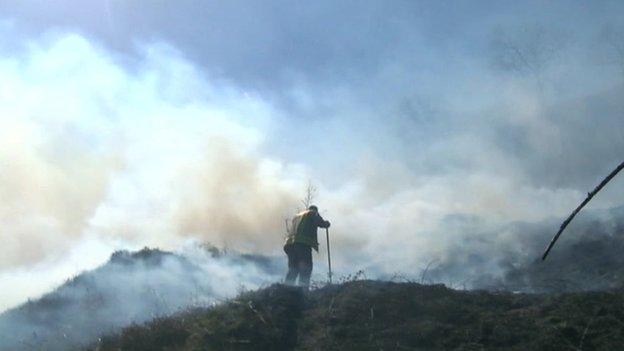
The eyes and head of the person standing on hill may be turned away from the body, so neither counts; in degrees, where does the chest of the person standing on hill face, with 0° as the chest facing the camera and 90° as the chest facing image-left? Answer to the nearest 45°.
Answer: approximately 225°
